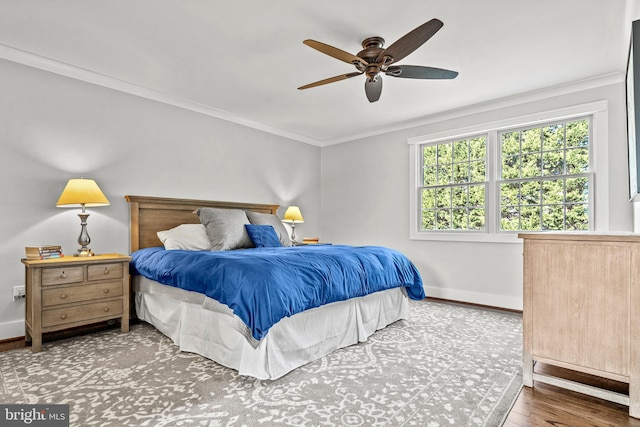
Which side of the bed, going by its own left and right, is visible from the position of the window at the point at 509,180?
left

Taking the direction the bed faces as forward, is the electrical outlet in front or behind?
behind

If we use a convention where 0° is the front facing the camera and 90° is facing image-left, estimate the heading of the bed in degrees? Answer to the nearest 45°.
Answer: approximately 315°

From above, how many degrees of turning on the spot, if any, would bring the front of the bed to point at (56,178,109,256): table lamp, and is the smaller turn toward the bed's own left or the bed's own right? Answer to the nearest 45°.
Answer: approximately 135° to the bed's own right

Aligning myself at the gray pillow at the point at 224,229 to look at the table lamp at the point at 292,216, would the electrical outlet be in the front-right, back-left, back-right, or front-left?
back-left

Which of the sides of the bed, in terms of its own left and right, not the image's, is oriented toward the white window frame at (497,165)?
left

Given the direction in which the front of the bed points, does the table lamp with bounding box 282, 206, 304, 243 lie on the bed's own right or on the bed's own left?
on the bed's own left
